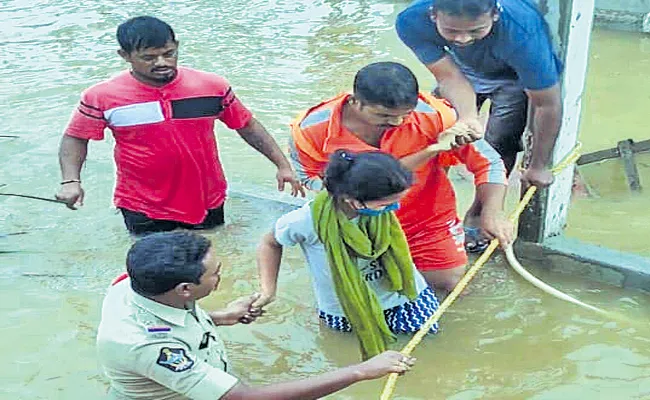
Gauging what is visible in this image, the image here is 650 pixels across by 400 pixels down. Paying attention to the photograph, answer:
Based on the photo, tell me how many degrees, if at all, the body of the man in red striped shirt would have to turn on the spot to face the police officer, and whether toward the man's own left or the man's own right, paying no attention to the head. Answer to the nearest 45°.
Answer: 0° — they already face them

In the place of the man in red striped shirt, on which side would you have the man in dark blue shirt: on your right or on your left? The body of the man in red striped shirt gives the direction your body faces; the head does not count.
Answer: on your left

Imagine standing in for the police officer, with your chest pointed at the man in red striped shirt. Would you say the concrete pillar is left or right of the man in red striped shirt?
right

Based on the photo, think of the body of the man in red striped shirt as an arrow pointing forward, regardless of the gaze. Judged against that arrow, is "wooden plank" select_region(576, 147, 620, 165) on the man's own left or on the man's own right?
on the man's own left

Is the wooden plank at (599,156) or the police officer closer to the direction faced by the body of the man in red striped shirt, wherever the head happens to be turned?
the police officer

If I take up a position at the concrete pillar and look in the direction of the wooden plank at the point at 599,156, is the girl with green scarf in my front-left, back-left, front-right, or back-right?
back-left
